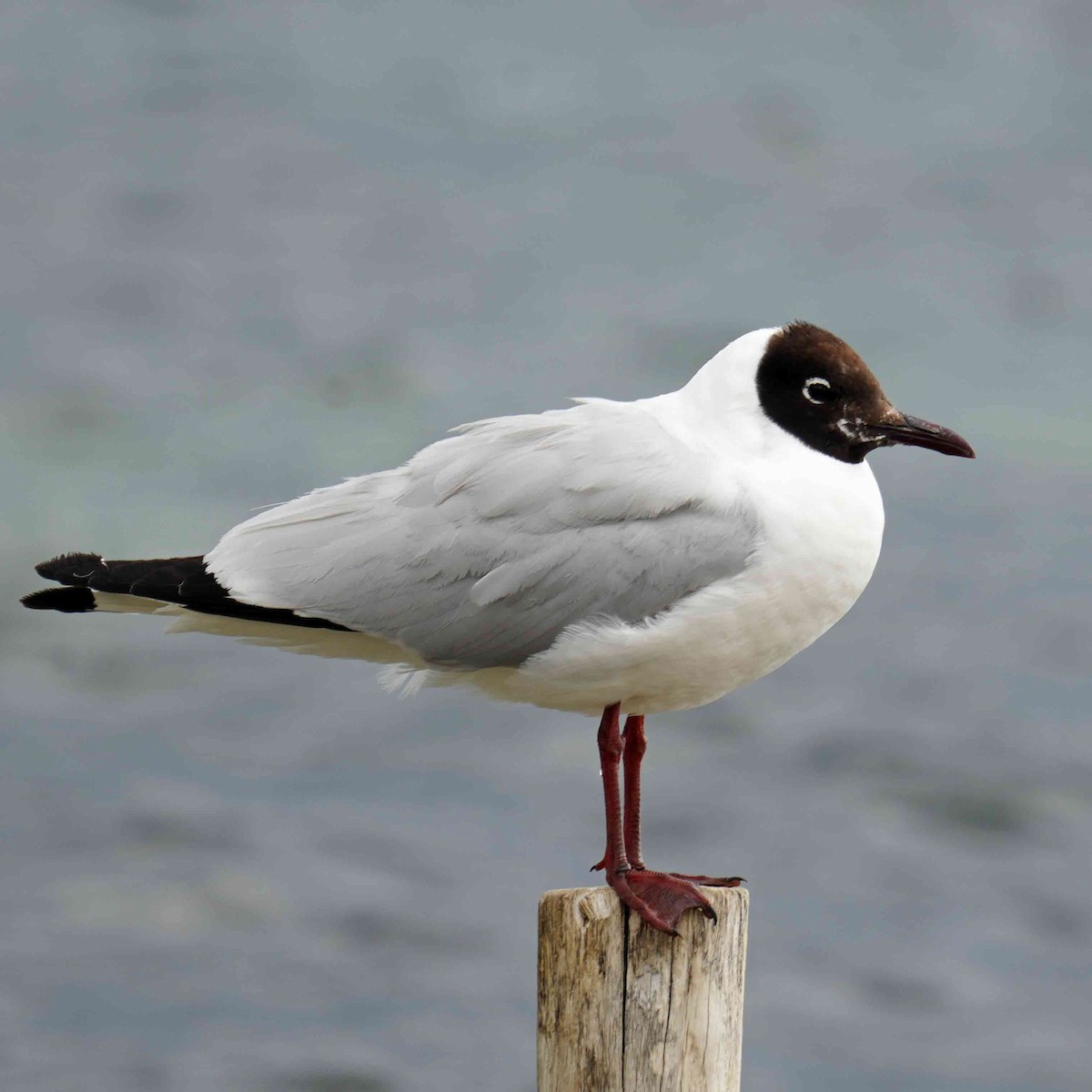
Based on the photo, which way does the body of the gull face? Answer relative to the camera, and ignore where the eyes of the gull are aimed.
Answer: to the viewer's right
